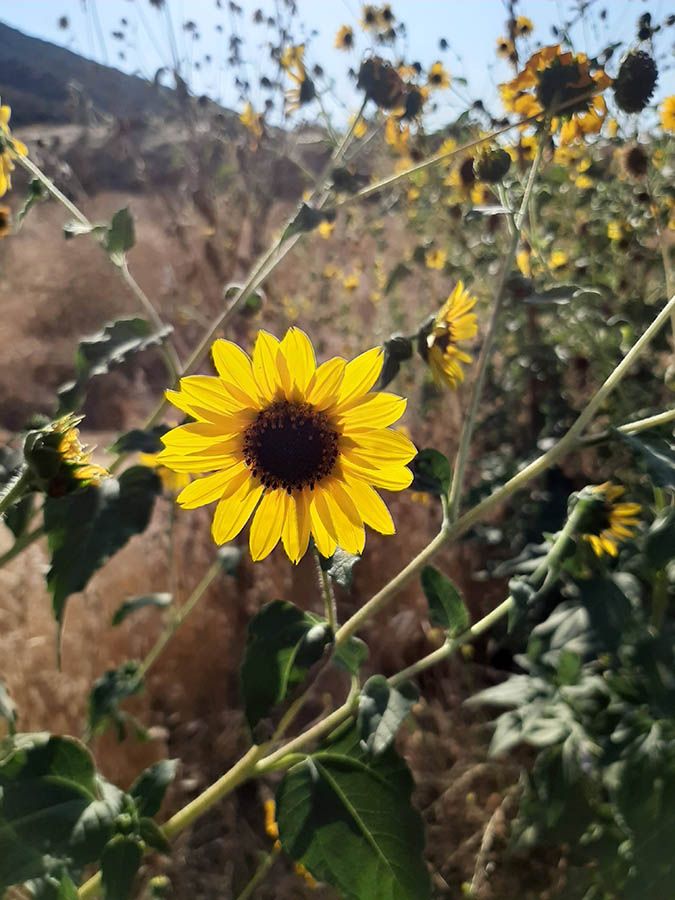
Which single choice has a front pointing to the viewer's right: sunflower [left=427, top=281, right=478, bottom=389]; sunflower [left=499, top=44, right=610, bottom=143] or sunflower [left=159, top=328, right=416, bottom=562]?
sunflower [left=427, top=281, right=478, bottom=389]

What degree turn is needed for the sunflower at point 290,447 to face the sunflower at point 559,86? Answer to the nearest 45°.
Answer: approximately 135° to its left

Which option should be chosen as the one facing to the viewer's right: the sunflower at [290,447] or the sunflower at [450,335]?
the sunflower at [450,335]

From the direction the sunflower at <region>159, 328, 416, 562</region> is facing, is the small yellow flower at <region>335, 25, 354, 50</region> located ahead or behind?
behind

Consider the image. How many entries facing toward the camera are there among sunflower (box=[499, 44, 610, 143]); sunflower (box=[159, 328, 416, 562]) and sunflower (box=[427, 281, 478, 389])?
2

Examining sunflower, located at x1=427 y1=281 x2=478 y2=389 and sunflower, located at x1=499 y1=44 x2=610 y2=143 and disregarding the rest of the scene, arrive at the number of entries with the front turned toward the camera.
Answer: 1

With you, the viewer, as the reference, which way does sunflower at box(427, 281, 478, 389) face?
facing to the right of the viewer

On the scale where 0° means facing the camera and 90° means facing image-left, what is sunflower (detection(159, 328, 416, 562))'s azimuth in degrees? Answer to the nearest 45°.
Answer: approximately 0°

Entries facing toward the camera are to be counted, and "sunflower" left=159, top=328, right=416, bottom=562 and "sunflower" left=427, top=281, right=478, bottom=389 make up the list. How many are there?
1
